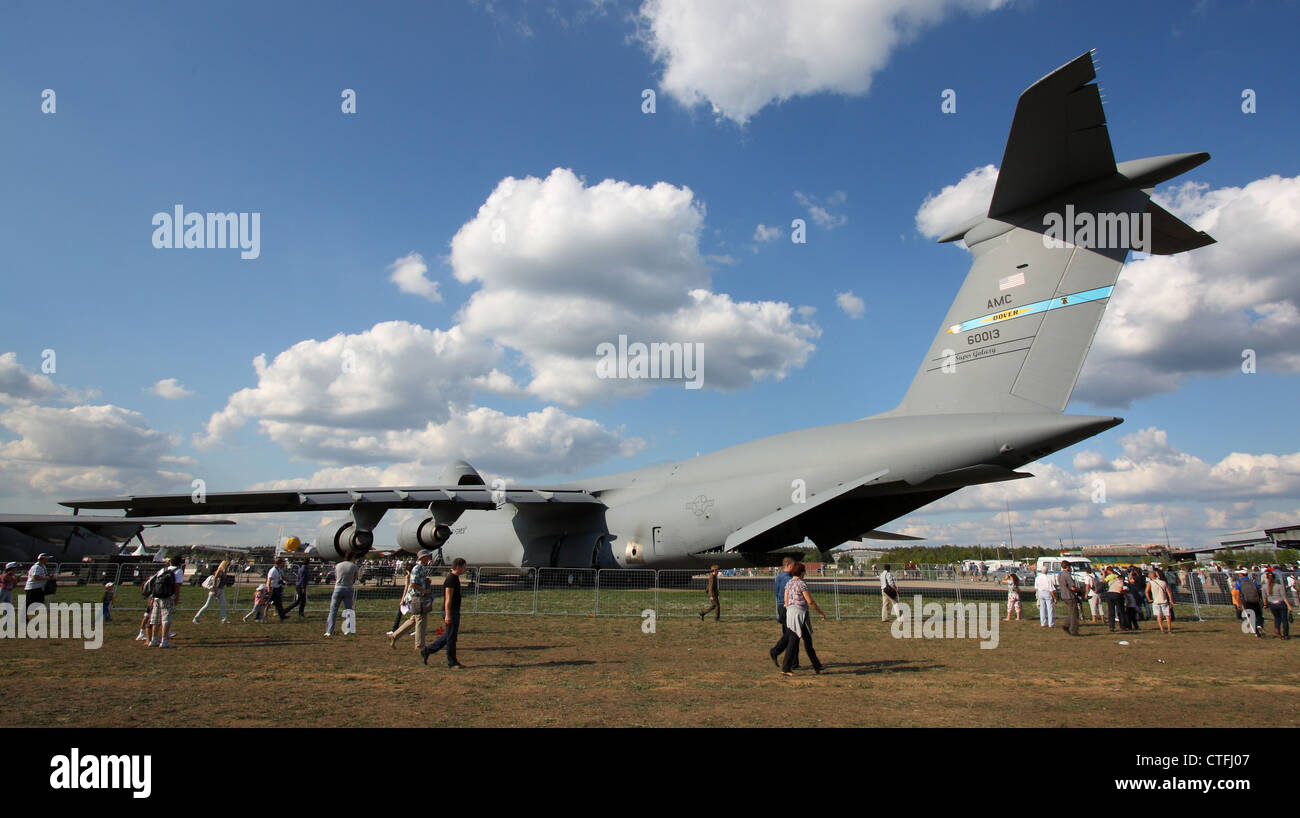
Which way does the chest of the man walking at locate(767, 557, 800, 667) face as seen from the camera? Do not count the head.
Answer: to the viewer's right

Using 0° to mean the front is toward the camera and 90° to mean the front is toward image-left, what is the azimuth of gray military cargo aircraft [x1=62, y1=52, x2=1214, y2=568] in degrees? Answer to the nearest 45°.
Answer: approximately 135°

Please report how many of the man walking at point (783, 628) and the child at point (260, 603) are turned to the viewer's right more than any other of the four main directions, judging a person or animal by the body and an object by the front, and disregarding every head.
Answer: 1

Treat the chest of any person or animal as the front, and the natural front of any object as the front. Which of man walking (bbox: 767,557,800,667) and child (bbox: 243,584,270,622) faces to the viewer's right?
the man walking

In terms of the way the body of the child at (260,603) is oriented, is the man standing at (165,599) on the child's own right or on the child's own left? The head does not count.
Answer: on the child's own left
